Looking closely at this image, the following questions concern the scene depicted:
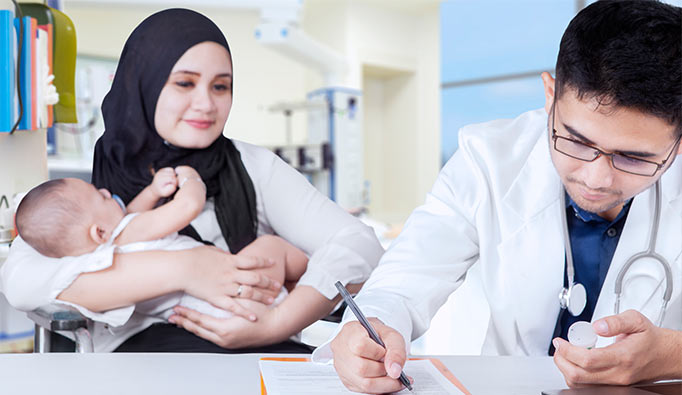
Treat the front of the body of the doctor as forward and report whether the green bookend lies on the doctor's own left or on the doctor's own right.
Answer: on the doctor's own right

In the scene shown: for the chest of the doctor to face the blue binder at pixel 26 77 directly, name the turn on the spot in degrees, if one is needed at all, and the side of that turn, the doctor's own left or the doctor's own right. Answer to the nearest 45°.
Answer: approximately 90° to the doctor's own right

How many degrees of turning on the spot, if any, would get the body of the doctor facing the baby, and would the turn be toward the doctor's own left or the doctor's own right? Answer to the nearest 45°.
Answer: approximately 90° to the doctor's own right

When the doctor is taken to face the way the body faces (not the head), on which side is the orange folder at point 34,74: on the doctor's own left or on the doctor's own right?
on the doctor's own right

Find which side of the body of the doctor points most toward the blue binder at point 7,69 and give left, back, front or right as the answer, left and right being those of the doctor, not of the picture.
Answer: right

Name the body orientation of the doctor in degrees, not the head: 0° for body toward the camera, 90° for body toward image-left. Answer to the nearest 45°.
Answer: approximately 0°
